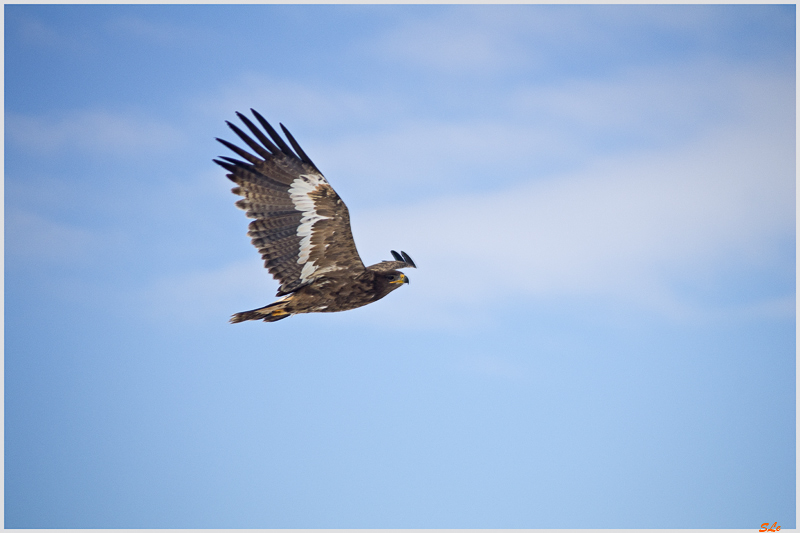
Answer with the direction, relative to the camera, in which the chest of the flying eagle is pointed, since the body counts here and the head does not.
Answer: to the viewer's right
